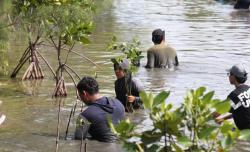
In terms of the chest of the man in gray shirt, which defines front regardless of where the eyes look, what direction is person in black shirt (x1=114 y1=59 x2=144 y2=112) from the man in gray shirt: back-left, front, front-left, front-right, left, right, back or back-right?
back

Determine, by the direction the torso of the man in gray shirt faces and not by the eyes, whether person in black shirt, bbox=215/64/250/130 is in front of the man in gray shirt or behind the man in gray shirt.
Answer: behind

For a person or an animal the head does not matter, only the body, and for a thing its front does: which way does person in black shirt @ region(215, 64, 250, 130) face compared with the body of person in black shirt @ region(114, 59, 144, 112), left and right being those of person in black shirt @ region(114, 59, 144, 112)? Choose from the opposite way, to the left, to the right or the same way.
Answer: to the right

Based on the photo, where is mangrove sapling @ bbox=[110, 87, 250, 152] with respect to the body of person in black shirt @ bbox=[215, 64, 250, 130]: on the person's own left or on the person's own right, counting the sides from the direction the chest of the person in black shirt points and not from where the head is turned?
on the person's own left

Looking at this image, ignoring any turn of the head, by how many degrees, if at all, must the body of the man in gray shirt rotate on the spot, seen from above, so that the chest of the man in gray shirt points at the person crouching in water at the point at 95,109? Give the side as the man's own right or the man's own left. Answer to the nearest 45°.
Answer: approximately 180°

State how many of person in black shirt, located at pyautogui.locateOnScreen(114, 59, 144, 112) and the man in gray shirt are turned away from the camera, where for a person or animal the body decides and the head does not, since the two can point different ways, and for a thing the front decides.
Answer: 1

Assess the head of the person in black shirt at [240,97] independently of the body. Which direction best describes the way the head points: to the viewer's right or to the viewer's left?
to the viewer's left

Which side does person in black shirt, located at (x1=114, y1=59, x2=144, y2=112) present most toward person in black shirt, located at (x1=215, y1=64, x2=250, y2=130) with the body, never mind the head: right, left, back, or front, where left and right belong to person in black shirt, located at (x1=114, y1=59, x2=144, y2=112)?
left

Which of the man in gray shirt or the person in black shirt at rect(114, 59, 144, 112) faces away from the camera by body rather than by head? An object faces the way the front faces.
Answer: the man in gray shirt

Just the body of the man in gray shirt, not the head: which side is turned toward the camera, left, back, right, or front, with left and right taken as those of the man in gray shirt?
back
